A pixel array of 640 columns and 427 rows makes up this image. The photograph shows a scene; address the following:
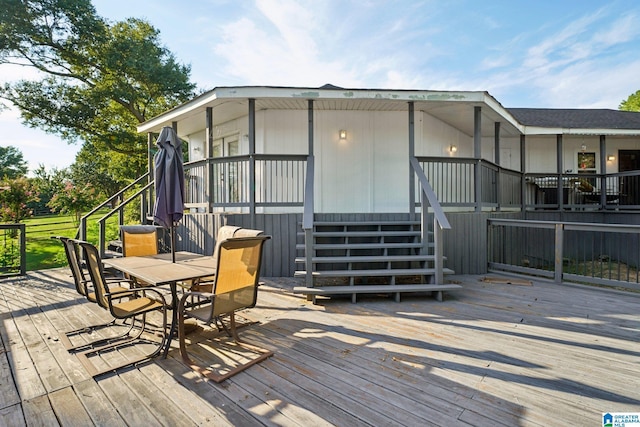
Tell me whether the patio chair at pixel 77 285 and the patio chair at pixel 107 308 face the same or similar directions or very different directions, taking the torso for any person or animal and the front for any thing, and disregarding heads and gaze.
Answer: same or similar directions

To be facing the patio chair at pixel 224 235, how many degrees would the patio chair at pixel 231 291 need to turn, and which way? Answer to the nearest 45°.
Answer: approximately 45° to its right

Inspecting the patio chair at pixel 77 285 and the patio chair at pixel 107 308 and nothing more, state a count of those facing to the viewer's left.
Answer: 0

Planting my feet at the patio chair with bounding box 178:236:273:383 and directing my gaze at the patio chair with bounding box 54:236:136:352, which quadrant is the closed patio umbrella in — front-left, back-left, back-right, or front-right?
front-right

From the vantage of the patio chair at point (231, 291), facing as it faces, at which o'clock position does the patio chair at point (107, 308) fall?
the patio chair at point (107, 308) is roughly at 11 o'clock from the patio chair at point (231, 291).

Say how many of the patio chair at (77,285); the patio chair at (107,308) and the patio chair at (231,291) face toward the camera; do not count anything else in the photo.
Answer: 0

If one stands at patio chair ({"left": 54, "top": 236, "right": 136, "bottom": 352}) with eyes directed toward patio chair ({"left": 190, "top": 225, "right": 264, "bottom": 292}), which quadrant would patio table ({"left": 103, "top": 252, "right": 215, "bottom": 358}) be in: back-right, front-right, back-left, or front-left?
front-right

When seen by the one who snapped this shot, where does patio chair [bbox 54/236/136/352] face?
facing away from the viewer and to the right of the viewer

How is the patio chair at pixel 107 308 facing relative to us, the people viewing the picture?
facing away from the viewer and to the right of the viewer

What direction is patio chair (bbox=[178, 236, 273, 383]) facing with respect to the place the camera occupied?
facing away from the viewer and to the left of the viewer
